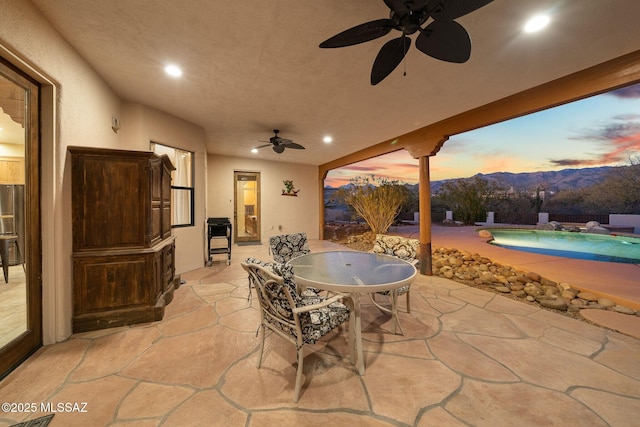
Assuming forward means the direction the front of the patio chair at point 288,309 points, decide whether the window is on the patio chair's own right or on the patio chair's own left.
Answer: on the patio chair's own left

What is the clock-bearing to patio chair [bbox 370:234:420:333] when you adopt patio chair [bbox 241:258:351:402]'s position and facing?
patio chair [bbox 370:234:420:333] is roughly at 12 o'clock from patio chair [bbox 241:258:351:402].

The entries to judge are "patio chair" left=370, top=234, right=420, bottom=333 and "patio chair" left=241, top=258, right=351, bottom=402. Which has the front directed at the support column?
"patio chair" left=241, top=258, right=351, bottom=402

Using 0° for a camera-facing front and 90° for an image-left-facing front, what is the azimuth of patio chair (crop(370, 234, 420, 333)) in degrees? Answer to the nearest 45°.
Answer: approximately 45°

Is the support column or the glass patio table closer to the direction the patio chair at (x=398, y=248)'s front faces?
the glass patio table

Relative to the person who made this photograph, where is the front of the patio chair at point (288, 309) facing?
facing away from the viewer and to the right of the viewer
